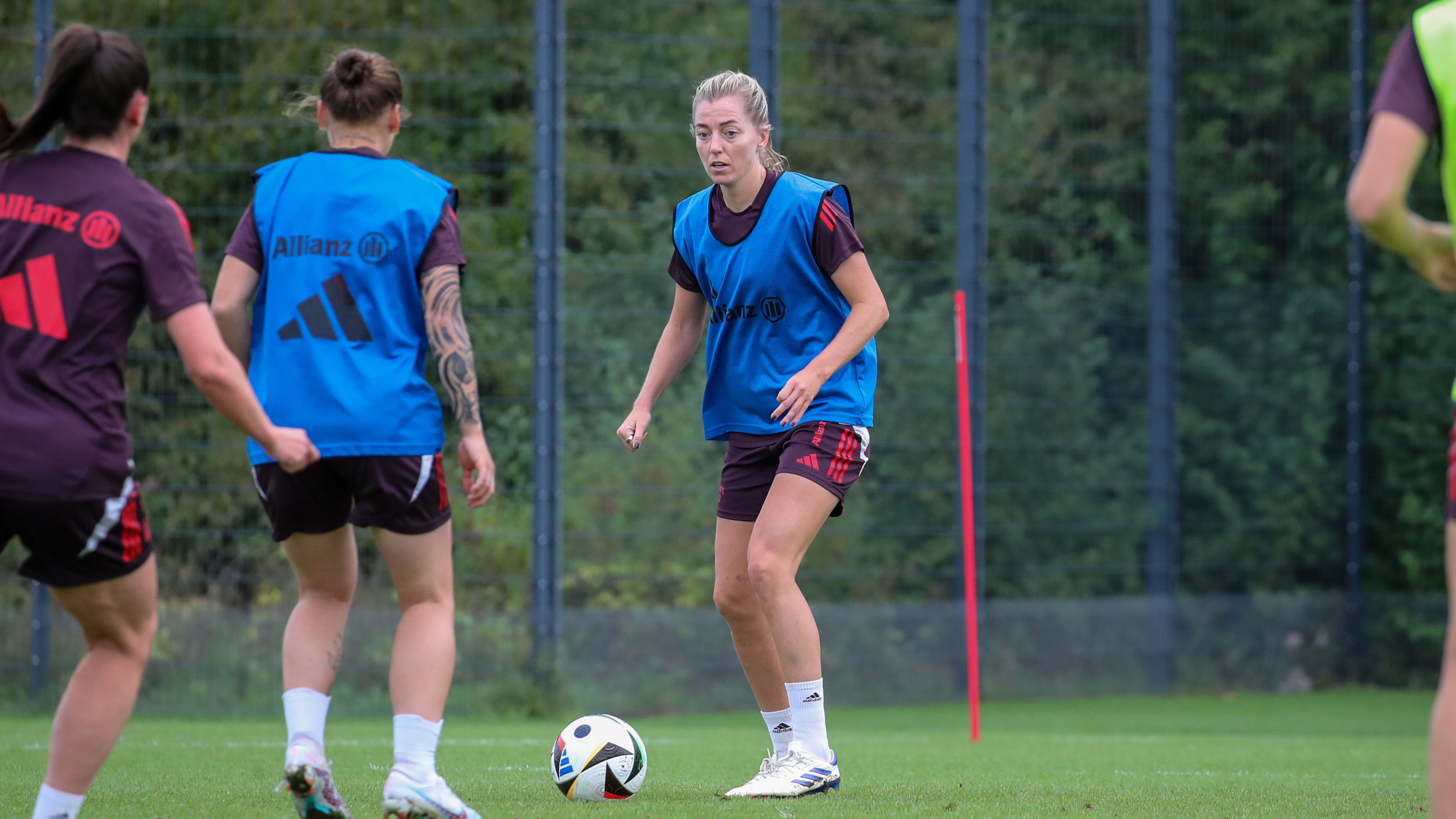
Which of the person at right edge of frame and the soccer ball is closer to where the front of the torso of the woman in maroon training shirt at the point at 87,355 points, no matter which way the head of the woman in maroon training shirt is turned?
the soccer ball

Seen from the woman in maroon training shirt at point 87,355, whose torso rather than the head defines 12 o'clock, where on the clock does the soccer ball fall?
The soccer ball is roughly at 12 o'clock from the woman in maroon training shirt.

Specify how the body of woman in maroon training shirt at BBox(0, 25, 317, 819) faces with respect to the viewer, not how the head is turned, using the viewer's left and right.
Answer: facing away from the viewer and to the right of the viewer

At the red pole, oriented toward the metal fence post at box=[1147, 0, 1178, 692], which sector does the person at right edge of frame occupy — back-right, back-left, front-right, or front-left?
back-right

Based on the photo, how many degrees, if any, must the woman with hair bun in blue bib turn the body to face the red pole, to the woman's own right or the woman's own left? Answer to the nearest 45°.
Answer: approximately 45° to the woman's own right

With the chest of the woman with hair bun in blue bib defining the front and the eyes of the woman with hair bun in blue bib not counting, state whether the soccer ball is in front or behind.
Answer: in front

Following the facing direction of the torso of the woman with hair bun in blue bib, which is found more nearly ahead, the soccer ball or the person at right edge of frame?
the soccer ball

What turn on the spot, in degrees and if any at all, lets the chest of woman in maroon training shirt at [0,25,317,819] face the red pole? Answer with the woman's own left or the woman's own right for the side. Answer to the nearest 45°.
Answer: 0° — they already face it

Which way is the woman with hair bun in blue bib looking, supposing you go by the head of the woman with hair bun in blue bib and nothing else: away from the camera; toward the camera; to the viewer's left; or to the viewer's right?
away from the camera

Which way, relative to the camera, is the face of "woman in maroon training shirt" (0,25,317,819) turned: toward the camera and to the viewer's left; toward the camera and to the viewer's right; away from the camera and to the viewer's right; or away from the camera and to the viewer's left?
away from the camera and to the viewer's right

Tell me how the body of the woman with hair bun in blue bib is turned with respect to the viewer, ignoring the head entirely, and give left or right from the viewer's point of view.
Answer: facing away from the viewer

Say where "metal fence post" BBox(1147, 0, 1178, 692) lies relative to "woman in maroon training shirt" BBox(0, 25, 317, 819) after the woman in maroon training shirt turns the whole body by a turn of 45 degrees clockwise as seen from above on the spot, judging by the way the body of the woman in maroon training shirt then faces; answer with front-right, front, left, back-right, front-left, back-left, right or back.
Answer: front-left

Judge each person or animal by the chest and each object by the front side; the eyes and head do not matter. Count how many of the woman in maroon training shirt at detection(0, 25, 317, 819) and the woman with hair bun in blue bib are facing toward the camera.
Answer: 0
